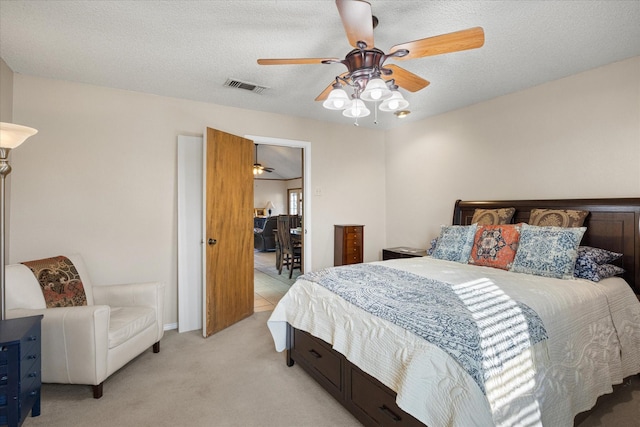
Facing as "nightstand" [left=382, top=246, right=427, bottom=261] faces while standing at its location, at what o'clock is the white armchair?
The white armchair is roughly at 12 o'clock from the nightstand.

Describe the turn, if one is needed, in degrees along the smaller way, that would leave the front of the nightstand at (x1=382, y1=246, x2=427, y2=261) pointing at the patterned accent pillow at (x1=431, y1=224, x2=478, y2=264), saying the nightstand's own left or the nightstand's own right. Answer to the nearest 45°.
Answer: approximately 90° to the nightstand's own left

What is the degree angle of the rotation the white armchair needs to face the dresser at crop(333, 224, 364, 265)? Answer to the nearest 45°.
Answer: approximately 45° to its left

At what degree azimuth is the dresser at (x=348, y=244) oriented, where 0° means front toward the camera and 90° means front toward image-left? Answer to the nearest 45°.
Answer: approximately 315°

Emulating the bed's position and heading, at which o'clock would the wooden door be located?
The wooden door is roughly at 2 o'clock from the bed.

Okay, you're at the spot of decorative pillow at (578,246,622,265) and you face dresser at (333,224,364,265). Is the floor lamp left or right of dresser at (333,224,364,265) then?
left

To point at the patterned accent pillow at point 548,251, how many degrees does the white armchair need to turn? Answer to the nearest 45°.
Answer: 0° — it already faces it

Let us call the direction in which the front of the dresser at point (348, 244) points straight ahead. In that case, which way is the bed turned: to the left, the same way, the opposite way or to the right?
to the right

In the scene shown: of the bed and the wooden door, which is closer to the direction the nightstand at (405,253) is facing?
the wooden door
